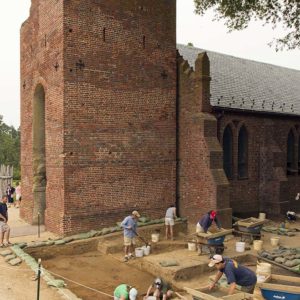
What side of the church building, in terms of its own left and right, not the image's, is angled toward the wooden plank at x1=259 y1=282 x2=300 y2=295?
left

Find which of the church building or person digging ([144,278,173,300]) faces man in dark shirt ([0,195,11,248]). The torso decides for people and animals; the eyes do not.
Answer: the church building

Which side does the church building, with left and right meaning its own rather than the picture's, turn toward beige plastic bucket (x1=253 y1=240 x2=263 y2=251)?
left

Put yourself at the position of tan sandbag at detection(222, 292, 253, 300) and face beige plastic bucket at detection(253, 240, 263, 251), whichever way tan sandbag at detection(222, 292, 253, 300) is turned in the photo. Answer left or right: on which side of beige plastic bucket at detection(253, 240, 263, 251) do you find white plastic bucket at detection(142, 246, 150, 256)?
left

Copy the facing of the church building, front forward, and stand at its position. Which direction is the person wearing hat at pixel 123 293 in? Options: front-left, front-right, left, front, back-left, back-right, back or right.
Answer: front-left

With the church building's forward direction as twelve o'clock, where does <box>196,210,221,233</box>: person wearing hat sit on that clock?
The person wearing hat is roughly at 9 o'clock from the church building.
